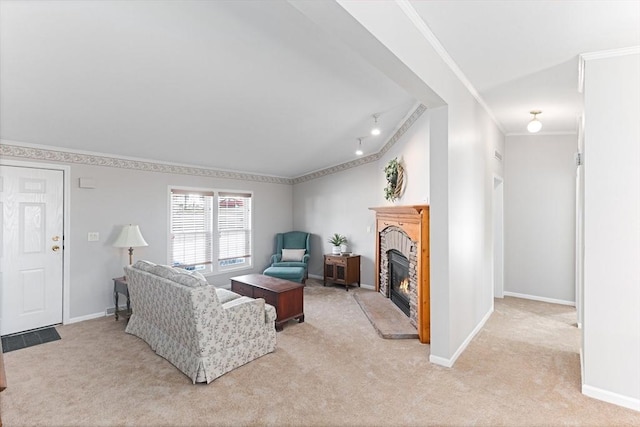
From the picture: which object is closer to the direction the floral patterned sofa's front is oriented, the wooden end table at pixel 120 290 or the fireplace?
the fireplace

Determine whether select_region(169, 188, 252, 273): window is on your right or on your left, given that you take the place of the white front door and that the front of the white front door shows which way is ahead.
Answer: on your left

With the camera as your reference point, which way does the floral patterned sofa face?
facing away from the viewer and to the right of the viewer

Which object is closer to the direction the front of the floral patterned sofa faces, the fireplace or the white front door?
the fireplace

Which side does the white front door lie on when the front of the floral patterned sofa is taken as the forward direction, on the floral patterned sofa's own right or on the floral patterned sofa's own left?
on the floral patterned sofa's own left

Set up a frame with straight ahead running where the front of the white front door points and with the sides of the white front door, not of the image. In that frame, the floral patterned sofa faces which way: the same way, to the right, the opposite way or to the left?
to the left

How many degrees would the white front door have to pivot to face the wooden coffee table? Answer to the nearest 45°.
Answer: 0° — it already faces it

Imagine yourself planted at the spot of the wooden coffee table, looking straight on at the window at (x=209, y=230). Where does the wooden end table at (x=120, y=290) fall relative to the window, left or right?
left

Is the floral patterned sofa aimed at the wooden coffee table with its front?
yes

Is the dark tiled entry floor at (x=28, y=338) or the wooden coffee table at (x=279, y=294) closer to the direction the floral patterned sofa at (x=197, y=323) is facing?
the wooden coffee table
